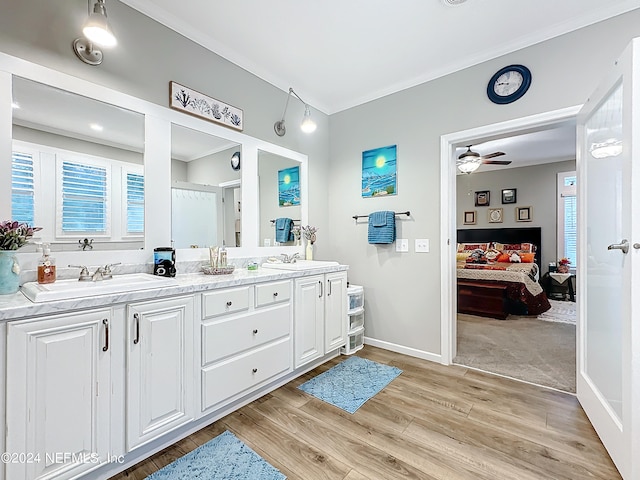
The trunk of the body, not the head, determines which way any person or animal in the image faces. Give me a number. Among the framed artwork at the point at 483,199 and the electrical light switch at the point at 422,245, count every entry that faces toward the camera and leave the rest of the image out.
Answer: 2

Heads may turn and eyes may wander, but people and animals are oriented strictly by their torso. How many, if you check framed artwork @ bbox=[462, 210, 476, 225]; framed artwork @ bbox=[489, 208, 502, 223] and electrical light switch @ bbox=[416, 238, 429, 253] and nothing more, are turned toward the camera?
3

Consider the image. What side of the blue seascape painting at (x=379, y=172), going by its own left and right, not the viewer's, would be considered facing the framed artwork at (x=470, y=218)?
back

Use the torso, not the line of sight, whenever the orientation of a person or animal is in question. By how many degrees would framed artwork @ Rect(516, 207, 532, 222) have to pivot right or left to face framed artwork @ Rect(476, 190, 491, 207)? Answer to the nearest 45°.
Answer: approximately 90° to its right

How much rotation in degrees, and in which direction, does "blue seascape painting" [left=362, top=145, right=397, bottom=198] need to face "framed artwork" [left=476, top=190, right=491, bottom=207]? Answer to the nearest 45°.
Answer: approximately 180°

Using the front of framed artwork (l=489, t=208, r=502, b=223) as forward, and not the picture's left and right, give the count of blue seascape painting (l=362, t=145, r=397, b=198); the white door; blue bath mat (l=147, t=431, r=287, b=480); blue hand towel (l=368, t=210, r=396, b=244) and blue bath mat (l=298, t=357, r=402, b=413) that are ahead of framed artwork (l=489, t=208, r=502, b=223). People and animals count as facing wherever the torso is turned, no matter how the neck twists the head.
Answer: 5

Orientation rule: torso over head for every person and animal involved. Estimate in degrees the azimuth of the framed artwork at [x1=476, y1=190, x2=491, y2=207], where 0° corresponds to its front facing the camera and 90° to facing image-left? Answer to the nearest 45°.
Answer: approximately 0°

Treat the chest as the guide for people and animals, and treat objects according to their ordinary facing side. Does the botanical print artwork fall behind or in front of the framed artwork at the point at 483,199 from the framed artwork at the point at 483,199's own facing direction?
in front

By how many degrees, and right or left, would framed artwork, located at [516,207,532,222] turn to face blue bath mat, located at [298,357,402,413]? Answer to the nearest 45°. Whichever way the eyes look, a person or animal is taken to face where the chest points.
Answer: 0° — it already faces it

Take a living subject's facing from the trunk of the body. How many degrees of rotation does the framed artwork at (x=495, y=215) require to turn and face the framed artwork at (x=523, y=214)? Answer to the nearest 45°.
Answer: approximately 90° to its left

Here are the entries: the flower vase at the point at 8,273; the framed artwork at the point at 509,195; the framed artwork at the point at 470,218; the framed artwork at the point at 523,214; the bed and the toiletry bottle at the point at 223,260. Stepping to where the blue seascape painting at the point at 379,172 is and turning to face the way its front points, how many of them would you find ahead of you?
2

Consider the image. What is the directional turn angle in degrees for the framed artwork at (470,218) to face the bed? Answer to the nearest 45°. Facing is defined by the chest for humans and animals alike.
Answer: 0° — it already faces it
